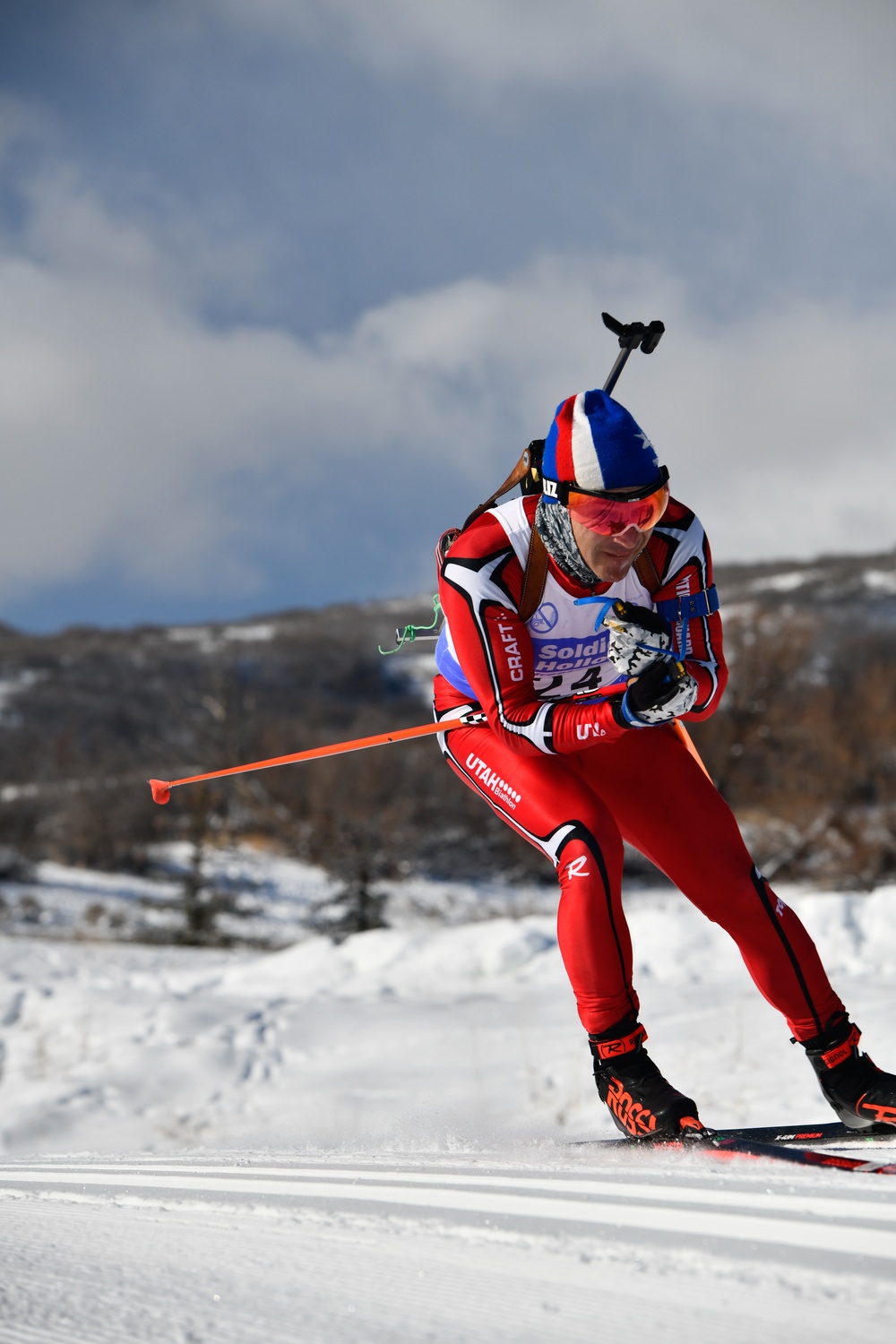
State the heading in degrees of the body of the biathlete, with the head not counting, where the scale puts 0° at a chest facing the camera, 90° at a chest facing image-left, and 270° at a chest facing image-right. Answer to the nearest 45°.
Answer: approximately 315°
